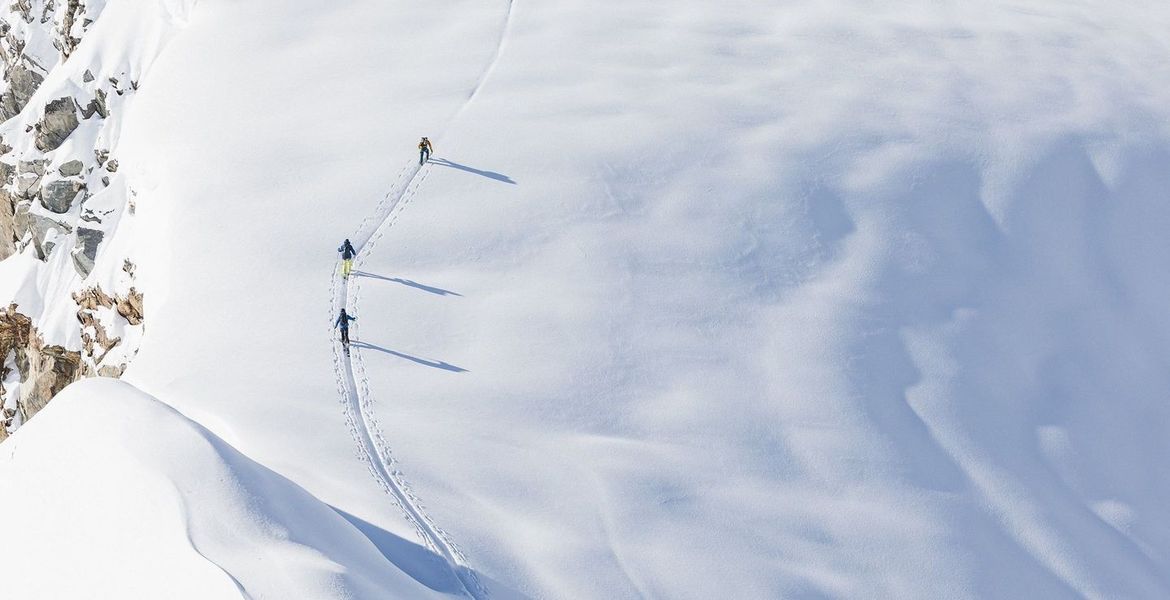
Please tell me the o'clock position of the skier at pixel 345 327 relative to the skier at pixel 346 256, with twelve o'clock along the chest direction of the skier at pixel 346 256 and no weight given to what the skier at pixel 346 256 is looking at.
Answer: the skier at pixel 345 327 is roughly at 6 o'clock from the skier at pixel 346 256.

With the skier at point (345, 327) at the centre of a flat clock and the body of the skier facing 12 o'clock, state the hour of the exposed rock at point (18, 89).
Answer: The exposed rock is roughly at 11 o'clock from the skier.

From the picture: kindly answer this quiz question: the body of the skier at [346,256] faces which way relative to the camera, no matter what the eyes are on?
away from the camera

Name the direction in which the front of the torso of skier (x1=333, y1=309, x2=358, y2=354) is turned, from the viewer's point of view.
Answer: away from the camera

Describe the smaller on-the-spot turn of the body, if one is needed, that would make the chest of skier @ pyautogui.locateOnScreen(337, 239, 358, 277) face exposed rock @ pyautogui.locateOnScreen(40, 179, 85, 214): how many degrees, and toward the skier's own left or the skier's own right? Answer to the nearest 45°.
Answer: approximately 45° to the skier's own left

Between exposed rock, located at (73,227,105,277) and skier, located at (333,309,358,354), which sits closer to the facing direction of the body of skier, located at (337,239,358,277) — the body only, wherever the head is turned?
the exposed rock

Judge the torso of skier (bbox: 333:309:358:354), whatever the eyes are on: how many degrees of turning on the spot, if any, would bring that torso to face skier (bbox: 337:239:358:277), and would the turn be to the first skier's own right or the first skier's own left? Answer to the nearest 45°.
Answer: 0° — they already face them

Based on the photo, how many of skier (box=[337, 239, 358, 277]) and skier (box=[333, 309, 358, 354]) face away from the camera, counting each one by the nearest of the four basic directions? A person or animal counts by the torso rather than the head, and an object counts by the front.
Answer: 2

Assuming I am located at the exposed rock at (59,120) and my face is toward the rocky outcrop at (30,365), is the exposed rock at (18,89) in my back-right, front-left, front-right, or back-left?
back-right

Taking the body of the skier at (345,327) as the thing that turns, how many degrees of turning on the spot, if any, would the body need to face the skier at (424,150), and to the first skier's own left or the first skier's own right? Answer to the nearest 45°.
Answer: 0° — they already face them
